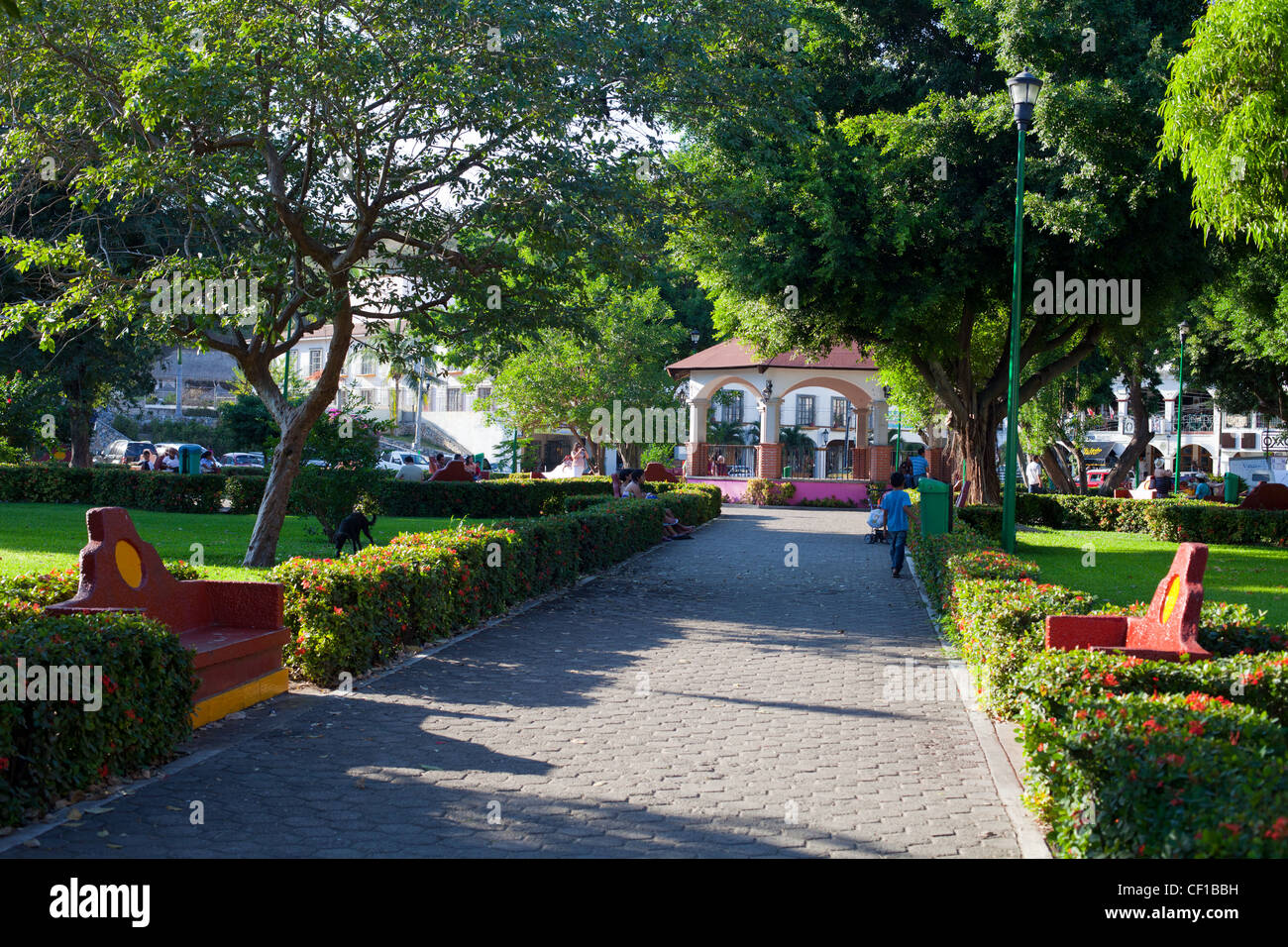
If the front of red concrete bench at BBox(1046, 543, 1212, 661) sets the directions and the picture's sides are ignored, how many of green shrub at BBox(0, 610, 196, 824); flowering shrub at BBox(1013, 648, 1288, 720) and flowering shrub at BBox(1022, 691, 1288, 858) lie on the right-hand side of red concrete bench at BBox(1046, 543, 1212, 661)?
0

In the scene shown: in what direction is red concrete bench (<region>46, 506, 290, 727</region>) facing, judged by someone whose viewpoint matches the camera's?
facing the viewer and to the right of the viewer

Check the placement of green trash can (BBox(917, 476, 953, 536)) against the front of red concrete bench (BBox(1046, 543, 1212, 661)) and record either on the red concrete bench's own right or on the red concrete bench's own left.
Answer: on the red concrete bench's own right

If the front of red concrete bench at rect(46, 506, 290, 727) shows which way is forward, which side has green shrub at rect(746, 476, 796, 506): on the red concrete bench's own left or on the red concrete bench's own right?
on the red concrete bench's own left

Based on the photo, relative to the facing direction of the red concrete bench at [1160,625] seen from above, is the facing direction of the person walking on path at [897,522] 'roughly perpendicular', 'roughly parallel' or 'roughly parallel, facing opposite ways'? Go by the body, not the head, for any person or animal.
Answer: roughly perpendicular

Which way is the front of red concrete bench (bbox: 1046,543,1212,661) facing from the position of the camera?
facing to the left of the viewer

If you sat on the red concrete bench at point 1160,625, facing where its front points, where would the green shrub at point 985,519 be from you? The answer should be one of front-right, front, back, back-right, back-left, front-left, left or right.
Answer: right

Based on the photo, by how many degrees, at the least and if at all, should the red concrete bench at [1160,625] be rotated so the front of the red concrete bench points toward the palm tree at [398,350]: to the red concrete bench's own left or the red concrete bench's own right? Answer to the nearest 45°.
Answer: approximately 45° to the red concrete bench's own right

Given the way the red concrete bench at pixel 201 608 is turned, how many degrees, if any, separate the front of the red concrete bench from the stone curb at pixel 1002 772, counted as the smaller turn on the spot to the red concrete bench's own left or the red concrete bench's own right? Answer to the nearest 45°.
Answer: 0° — it already faces it

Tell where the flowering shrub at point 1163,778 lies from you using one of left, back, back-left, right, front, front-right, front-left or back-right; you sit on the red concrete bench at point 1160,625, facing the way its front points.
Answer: left

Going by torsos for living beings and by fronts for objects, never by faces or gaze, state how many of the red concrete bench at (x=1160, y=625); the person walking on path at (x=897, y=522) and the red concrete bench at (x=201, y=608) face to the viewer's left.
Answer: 1
